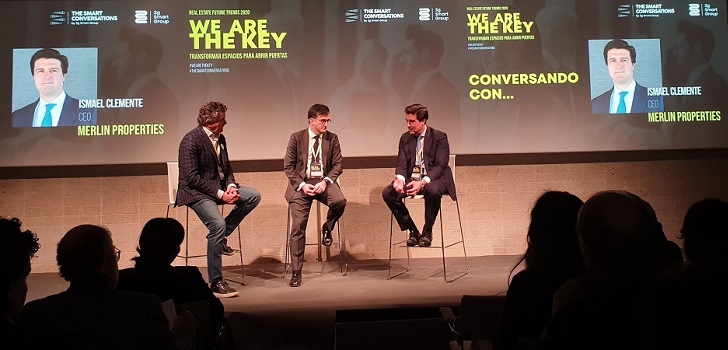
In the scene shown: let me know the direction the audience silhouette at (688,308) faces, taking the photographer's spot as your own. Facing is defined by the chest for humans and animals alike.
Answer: facing away from the viewer

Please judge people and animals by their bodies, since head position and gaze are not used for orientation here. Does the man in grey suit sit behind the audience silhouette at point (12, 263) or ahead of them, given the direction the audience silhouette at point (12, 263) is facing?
ahead

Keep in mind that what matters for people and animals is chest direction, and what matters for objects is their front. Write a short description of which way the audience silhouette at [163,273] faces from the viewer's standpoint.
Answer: facing away from the viewer and to the right of the viewer

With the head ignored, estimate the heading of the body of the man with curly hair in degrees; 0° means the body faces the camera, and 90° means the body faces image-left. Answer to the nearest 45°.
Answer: approximately 315°

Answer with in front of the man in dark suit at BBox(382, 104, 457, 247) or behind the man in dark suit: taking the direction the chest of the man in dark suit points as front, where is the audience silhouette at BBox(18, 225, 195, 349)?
in front

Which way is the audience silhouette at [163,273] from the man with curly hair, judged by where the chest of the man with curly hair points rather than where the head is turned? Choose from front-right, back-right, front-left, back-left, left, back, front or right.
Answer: front-right

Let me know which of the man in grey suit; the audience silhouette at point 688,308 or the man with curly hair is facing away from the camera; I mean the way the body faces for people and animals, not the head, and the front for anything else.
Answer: the audience silhouette

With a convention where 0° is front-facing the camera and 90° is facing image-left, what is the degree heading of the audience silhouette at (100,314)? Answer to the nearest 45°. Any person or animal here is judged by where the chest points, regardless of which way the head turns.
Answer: approximately 225°

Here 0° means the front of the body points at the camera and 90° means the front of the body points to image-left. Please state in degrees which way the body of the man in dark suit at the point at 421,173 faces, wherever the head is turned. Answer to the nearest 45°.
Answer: approximately 45°
